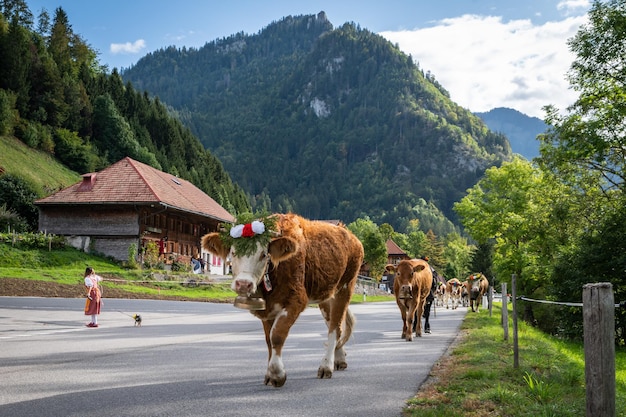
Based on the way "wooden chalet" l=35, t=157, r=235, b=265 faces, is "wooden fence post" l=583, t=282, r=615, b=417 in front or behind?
in front

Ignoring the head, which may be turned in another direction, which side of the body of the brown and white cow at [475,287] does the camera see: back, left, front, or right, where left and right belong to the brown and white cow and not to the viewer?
front

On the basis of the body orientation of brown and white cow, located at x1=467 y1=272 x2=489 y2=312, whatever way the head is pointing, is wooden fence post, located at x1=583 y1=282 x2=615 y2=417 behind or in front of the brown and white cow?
in front

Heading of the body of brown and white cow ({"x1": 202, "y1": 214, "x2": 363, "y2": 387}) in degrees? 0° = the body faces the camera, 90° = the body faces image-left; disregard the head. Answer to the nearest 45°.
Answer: approximately 45°

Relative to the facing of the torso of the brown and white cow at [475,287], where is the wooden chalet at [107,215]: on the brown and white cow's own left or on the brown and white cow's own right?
on the brown and white cow's own right

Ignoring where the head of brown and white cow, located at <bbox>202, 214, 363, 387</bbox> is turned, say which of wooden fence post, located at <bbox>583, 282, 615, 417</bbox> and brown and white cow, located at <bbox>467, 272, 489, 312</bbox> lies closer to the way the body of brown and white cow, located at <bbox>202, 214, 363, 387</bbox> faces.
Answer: the wooden fence post

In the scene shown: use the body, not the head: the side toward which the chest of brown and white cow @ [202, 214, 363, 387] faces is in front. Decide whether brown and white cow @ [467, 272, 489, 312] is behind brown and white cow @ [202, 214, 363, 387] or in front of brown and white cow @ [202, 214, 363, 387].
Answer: behind

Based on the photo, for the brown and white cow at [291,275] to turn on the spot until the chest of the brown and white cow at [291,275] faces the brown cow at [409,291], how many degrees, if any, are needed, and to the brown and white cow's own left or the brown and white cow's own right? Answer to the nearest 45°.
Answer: approximately 135° to the brown and white cow's own right

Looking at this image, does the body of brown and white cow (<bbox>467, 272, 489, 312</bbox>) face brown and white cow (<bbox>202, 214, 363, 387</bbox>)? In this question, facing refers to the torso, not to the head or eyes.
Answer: yes

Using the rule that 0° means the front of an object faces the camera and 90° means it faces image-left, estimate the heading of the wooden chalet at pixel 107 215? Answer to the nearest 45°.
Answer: approximately 315°

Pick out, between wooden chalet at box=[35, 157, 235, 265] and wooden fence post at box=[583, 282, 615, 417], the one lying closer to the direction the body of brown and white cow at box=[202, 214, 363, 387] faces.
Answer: the wooden fence post
